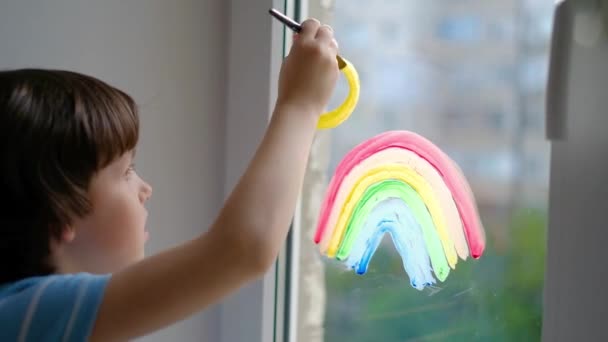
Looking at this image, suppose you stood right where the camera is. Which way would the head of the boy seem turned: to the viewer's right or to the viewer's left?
to the viewer's right

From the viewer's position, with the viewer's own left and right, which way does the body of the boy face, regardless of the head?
facing away from the viewer and to the right of the viewer
